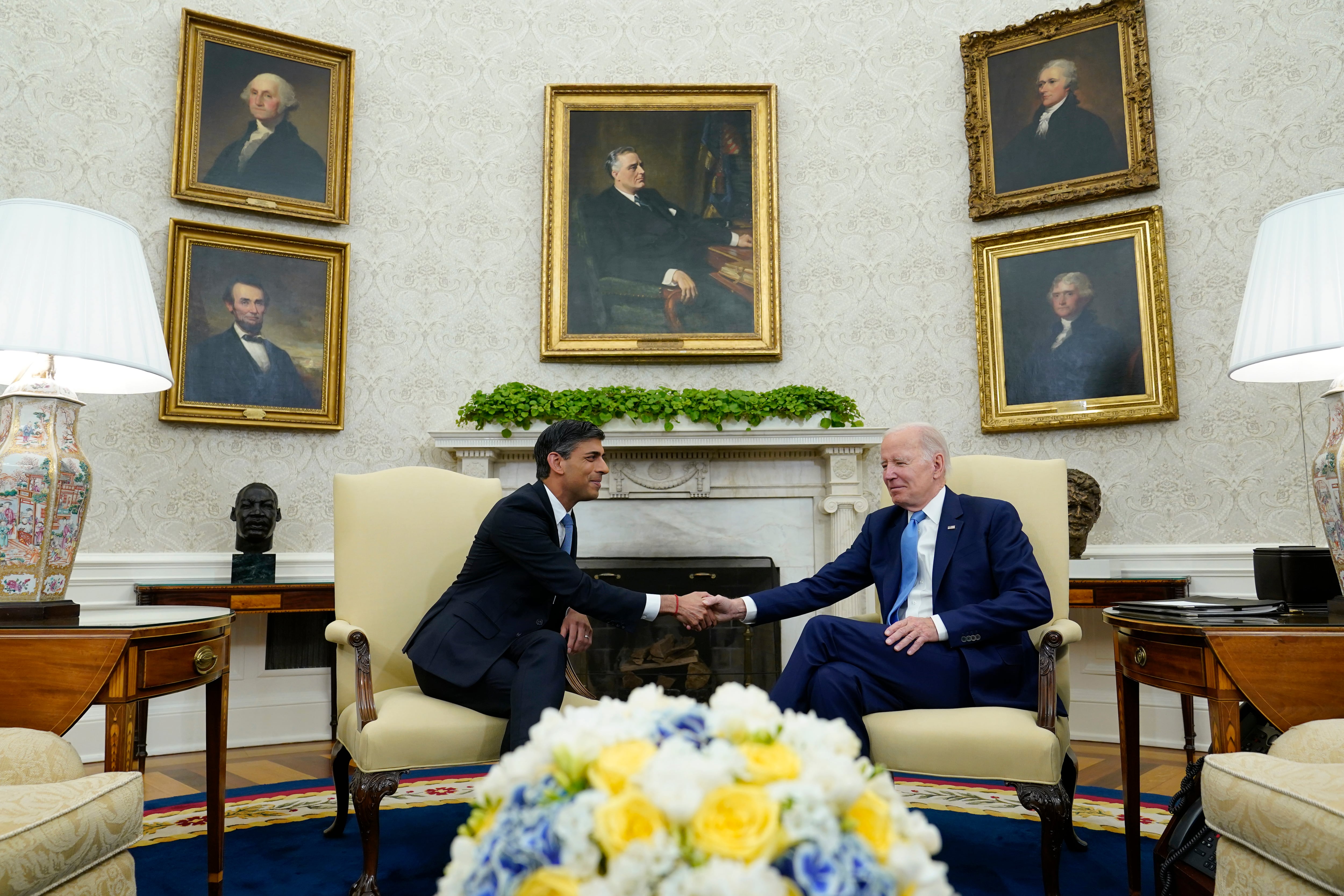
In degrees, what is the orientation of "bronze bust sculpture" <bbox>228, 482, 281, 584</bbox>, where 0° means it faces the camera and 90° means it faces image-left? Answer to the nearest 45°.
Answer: approximately 0°

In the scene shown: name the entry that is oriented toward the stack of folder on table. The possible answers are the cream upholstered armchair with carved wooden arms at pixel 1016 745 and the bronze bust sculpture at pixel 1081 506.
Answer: the bronze bust sculpture

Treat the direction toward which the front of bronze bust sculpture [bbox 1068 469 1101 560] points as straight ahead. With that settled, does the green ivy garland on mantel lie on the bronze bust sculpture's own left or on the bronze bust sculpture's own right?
on the bronze bust sculpture's own right

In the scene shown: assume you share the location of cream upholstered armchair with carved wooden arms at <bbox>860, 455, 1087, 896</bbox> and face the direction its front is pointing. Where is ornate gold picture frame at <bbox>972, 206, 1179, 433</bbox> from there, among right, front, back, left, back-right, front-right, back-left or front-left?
back-right

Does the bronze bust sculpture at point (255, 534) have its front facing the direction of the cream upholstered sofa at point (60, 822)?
yes

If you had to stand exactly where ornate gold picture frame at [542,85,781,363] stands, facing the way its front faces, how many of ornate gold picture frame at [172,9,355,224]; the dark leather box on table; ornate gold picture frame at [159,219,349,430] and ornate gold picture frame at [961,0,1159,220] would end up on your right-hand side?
2
